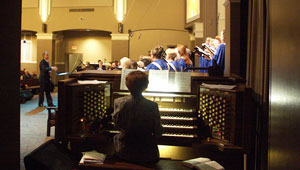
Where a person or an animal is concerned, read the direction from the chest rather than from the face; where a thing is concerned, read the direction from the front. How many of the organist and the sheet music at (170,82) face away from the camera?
1

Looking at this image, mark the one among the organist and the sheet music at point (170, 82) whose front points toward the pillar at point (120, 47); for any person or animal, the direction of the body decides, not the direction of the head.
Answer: the organist

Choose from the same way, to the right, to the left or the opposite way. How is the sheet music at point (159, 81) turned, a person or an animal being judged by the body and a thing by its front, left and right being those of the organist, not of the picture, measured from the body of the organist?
the opposite way

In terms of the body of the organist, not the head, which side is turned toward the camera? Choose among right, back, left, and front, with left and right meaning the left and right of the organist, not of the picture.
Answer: back

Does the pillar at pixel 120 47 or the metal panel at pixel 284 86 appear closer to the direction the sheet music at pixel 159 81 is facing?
the metal panel

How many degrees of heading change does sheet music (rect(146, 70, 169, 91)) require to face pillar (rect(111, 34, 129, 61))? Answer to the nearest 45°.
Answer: approximately 180°

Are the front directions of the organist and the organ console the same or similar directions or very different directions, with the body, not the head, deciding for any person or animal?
very different directions
